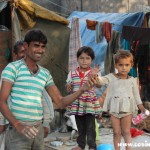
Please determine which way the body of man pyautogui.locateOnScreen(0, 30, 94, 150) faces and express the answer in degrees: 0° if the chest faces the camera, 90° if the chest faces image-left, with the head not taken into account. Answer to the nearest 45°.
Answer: approximately 315°

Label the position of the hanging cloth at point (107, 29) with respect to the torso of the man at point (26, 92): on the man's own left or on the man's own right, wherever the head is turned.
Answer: on the man's own left

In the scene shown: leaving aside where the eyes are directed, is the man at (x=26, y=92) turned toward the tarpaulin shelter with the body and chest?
no

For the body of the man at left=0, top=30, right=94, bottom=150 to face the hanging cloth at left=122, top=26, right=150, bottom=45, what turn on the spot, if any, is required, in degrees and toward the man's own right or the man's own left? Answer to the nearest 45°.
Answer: approximately 90° to the man's own left

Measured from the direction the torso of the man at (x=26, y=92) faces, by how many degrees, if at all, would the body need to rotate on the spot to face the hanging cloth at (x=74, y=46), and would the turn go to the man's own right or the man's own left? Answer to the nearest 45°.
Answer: approximately 135° to the man's own left

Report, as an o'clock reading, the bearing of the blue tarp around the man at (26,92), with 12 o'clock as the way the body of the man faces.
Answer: The blue tarp is roughly at 8 o'clock from the man.

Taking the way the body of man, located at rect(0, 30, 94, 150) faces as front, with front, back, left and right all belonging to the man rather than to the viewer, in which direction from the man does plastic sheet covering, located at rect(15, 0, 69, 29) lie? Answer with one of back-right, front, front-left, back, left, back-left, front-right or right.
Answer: back-left

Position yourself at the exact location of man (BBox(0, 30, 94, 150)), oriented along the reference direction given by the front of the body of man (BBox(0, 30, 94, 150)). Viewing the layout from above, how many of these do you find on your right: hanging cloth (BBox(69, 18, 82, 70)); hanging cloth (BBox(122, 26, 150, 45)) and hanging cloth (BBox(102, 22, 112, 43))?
0
